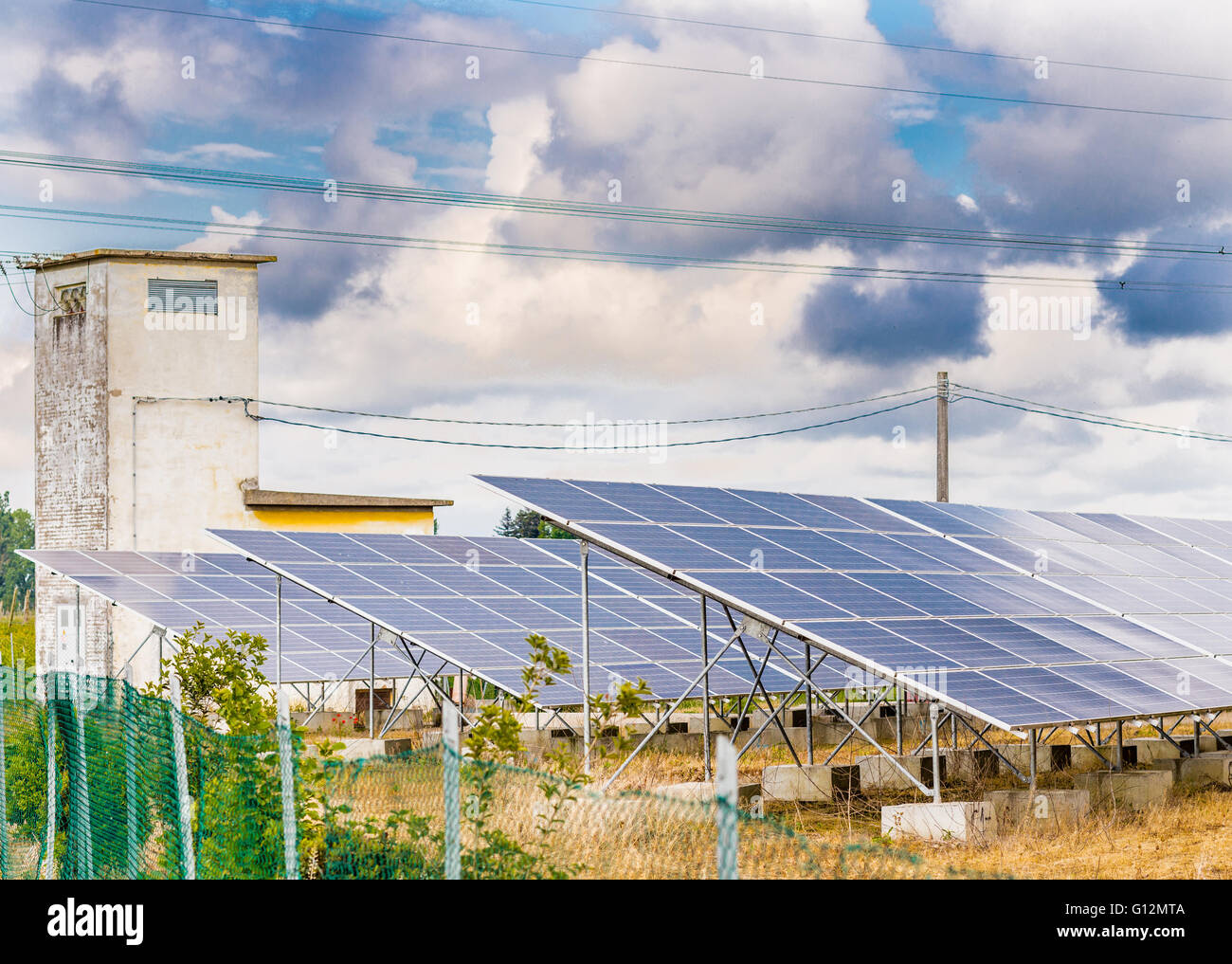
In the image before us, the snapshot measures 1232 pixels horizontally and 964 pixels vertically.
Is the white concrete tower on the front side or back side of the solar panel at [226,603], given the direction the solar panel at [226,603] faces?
on the back side
